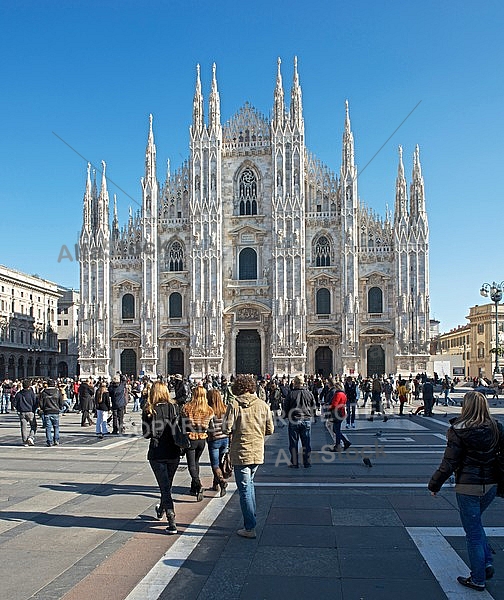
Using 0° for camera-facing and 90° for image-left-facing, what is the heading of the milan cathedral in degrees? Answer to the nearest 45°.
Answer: approximately 0°

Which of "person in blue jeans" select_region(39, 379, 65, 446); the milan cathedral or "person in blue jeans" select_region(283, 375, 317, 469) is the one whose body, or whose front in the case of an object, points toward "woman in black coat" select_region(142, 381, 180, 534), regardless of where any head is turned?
the milan cathedral

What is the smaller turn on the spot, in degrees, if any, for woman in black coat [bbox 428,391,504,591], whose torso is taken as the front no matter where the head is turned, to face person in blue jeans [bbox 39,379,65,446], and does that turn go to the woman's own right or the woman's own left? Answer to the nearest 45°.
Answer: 0° — they already face them

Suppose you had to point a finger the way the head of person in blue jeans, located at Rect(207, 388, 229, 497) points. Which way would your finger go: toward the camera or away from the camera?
away from the camera

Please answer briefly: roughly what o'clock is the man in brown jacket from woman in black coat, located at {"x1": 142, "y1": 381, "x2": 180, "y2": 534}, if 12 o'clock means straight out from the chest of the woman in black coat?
The man in brown jacket is roughly at 4 o'clock from the woman in black coat.

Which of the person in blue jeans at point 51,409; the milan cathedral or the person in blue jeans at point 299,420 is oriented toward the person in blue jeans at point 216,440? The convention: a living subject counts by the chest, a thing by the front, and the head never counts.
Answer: the milan cathedral

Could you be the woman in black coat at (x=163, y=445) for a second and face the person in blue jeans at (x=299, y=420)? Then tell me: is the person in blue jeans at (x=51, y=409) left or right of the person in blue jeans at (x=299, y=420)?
left

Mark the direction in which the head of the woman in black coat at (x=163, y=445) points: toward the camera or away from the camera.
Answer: away from the camera

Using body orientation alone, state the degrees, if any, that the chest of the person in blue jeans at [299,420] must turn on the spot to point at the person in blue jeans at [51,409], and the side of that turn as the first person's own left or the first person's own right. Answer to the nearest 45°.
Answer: approximately 45° to the first person's own left

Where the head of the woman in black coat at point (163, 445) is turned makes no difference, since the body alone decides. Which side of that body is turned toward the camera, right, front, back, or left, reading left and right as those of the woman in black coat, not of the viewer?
back

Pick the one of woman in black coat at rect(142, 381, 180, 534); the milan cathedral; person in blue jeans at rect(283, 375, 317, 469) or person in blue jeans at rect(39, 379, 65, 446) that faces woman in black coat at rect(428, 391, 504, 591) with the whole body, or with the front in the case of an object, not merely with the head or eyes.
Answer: the milan cathedral

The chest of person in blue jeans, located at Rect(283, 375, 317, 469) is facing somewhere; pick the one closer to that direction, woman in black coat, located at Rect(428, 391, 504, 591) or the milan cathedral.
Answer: the milan cathedral

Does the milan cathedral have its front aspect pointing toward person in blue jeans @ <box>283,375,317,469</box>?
yes
